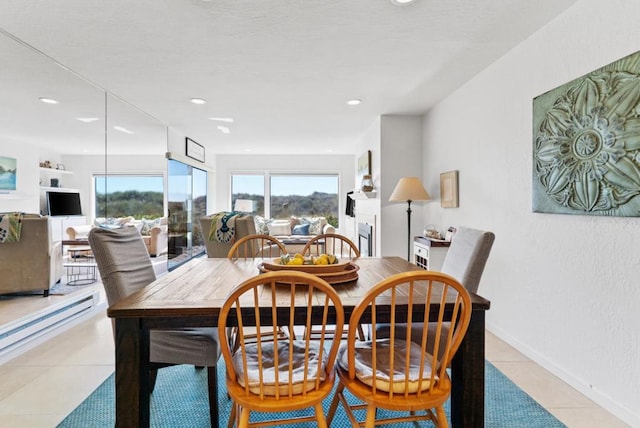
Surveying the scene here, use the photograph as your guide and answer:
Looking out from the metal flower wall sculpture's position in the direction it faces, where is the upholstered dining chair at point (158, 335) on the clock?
The upholstered dining chair is roughly at 12 o'clock from the metal flower wall sculpture.

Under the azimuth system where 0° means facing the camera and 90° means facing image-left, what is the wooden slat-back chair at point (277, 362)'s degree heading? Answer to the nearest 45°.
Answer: approximately 180°

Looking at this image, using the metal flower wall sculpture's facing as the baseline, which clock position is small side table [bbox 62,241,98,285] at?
The small side table is roughly at 1 o'clock from the metal flower wall sculpture.

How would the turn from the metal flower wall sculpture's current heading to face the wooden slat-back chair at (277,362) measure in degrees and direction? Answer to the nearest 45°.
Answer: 0° — it already faces it

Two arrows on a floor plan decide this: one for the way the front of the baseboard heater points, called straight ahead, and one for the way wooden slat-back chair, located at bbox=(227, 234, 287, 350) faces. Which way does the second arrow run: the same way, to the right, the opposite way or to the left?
to the right

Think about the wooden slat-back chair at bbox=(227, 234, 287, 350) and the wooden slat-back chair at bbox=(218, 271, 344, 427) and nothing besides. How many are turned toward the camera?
1

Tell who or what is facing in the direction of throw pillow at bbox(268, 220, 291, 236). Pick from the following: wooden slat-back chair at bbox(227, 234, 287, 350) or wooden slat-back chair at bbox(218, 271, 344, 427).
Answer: wooden slat-back chair at bbox(218, 271, 344, 427)

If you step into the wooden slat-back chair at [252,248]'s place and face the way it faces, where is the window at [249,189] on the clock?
The window is roughly at 6 o'clock from the wooden slat-back chair.

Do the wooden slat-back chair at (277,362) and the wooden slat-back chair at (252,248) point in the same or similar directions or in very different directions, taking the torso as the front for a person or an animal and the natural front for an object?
very different directions

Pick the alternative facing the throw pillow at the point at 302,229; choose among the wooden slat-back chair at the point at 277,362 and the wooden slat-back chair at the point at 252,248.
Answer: the wooden slat-back chair at the point at 277,362

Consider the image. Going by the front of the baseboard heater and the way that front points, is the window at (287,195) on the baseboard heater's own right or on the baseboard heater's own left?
on the baseboard heater's own left

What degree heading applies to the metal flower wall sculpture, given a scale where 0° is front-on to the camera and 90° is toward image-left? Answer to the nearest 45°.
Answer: approximately 45°

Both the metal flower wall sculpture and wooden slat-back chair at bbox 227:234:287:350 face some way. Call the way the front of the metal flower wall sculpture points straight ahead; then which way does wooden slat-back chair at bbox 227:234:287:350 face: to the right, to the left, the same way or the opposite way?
to the left

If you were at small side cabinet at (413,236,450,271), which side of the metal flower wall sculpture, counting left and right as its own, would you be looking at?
right

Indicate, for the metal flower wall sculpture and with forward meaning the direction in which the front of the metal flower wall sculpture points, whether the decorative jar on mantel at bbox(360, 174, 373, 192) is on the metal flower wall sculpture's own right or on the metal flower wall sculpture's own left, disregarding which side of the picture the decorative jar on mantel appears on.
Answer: on the metal flower wall sculpture's own right
